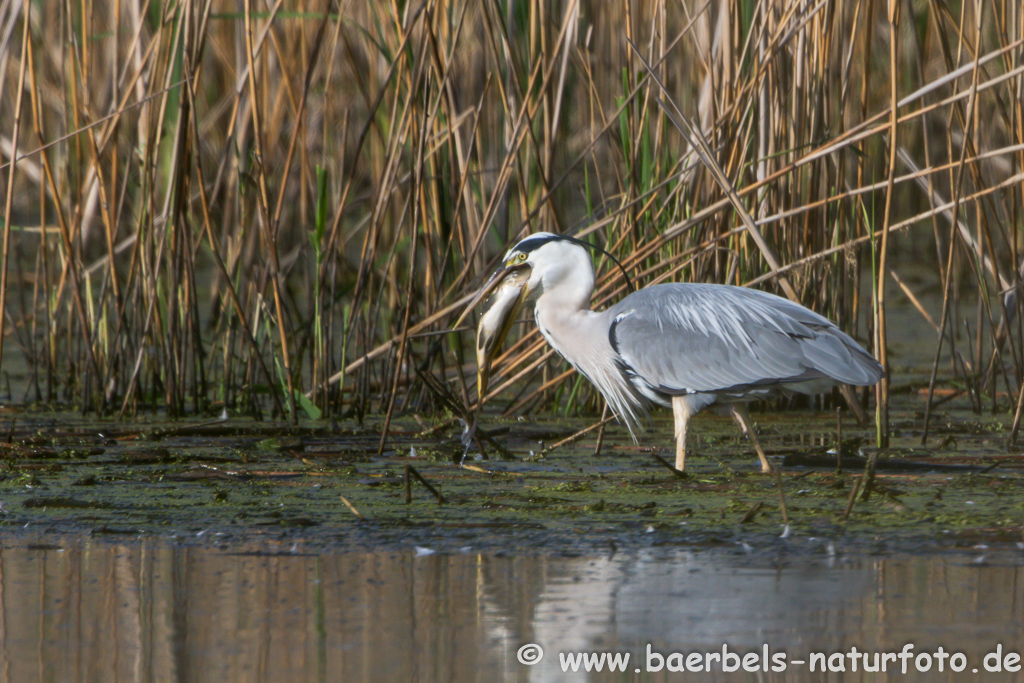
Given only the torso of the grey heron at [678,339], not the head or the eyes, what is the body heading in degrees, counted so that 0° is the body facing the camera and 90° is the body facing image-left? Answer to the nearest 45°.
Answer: approximately 90°

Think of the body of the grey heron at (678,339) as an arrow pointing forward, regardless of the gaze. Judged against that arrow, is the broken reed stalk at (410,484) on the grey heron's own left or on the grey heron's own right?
on the grey heron's own left
